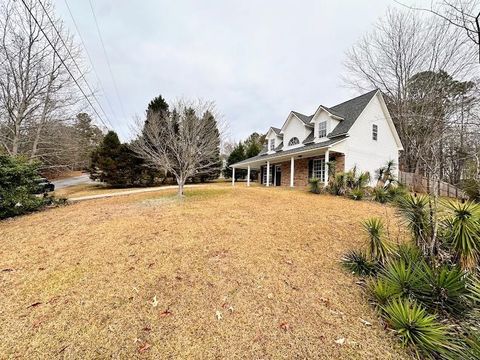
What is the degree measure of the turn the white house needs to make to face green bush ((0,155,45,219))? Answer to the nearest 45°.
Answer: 0° — it already faces it

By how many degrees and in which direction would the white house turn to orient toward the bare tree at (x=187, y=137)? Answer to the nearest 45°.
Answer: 0° — it already faces it

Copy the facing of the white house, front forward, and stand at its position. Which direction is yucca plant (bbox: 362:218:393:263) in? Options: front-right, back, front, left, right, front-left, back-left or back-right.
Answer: front-left

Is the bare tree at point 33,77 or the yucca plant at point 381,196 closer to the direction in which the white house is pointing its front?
the bare tree

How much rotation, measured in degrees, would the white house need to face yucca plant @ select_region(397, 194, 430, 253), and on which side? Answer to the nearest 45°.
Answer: approximately 45° to its left

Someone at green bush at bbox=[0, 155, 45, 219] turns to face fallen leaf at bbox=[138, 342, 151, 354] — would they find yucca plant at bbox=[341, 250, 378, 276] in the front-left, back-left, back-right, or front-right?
front-left

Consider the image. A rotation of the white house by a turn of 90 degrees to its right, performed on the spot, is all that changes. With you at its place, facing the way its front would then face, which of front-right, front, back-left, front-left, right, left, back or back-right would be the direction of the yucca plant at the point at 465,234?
back-left

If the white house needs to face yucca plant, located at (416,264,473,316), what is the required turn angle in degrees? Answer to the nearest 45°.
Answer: approximately 45° to its left

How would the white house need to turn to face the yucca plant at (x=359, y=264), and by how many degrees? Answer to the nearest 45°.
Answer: approximately 45° to its left

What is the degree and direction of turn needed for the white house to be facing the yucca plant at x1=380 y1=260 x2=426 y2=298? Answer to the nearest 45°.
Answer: approximately 45° to its left

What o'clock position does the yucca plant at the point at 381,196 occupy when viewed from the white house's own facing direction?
The yucca plant is roughly at 10 o'clock from the white house.

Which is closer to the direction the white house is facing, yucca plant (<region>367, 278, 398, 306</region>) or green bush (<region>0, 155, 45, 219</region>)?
the green bush

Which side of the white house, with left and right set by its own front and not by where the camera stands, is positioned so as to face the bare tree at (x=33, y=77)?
front

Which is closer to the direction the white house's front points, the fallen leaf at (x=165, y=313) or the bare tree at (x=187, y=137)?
the bare tree

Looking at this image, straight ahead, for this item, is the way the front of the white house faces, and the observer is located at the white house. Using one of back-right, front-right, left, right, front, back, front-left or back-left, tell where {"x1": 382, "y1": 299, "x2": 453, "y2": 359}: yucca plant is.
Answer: front-left

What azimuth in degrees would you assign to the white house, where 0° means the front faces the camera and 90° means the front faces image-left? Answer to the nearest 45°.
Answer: approximately 45°
